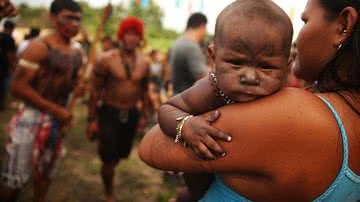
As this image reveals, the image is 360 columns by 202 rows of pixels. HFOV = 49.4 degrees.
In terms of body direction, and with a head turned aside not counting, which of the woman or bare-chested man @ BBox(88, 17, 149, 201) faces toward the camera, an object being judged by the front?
the bare-chested man

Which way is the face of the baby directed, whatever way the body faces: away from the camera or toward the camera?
toward the camera

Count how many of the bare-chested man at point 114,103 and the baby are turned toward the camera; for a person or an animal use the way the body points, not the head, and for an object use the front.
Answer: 2

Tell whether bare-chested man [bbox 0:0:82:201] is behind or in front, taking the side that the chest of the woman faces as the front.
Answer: in front

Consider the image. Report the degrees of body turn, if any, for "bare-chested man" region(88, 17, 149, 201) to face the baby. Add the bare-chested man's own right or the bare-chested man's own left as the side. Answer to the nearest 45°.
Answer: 0° — they already face them

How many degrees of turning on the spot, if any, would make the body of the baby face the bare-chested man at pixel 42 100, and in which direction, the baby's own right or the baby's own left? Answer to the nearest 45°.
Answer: approximately 135° to the baby's own right

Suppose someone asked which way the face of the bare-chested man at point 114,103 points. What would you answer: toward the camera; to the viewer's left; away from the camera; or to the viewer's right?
toward the camera

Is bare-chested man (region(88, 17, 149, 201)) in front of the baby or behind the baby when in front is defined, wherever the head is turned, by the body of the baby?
behind

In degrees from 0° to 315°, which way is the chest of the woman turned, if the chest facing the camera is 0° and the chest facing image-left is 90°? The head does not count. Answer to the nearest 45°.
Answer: approximately 135°

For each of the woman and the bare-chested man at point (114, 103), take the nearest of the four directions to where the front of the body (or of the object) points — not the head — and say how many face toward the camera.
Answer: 1

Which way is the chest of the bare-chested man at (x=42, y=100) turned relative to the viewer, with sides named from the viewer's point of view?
facing the viewer and to the right of the viewer

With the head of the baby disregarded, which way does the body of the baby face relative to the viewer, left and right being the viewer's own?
facing the viewer
